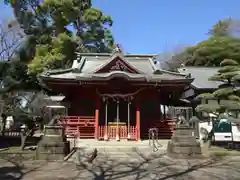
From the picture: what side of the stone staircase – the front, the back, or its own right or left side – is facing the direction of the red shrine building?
back

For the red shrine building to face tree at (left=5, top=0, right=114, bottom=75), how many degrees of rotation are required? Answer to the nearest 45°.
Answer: approximately 135° to its right

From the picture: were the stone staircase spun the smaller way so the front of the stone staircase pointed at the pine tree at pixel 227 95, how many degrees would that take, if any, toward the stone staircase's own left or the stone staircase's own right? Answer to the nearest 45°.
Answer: approximately 90° to the stone staircase's own left

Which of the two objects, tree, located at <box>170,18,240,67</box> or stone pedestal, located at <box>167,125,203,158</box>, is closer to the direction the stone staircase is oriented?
the stone pedestal

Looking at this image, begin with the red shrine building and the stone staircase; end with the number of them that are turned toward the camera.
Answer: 2

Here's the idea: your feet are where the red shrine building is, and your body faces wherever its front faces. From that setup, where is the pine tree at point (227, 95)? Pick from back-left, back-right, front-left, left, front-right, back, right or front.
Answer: front-left

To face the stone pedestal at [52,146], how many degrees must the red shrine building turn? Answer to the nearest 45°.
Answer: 0° — it already faces it

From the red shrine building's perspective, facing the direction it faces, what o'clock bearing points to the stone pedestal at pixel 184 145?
The stone pedestal is roughly at 11 o'clock from the red shrine building.

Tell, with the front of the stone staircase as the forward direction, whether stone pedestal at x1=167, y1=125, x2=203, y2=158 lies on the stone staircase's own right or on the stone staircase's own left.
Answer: on the stone staircase's own left

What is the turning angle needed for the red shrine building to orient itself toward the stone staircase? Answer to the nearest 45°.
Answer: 0° — it already faces it

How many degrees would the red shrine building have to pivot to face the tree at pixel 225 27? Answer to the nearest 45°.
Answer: approximately 135° to its left

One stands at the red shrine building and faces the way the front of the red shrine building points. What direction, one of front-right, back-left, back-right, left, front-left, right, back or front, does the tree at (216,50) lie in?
back-left

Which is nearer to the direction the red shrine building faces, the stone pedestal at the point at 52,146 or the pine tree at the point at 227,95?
the stone pedestal
